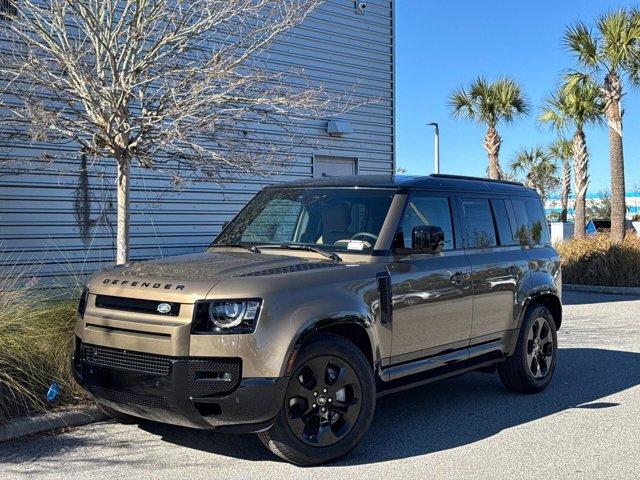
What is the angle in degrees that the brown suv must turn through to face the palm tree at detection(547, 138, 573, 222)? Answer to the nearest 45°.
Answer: approximately 135° to its right

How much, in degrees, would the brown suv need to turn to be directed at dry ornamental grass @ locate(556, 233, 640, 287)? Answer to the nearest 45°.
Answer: approximately 180°

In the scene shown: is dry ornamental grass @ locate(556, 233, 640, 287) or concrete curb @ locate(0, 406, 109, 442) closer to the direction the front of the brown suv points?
the concrete curb

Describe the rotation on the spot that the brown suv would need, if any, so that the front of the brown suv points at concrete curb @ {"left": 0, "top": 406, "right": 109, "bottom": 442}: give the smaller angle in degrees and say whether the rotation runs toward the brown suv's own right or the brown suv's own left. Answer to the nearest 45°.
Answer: approximately 45° to the brown suv's own right

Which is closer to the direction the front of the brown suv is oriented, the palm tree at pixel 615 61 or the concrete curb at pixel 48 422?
the concrete curb

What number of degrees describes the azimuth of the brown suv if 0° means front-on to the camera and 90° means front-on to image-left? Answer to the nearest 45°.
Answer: approximately 45°

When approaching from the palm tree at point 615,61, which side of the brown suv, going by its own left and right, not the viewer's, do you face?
back
